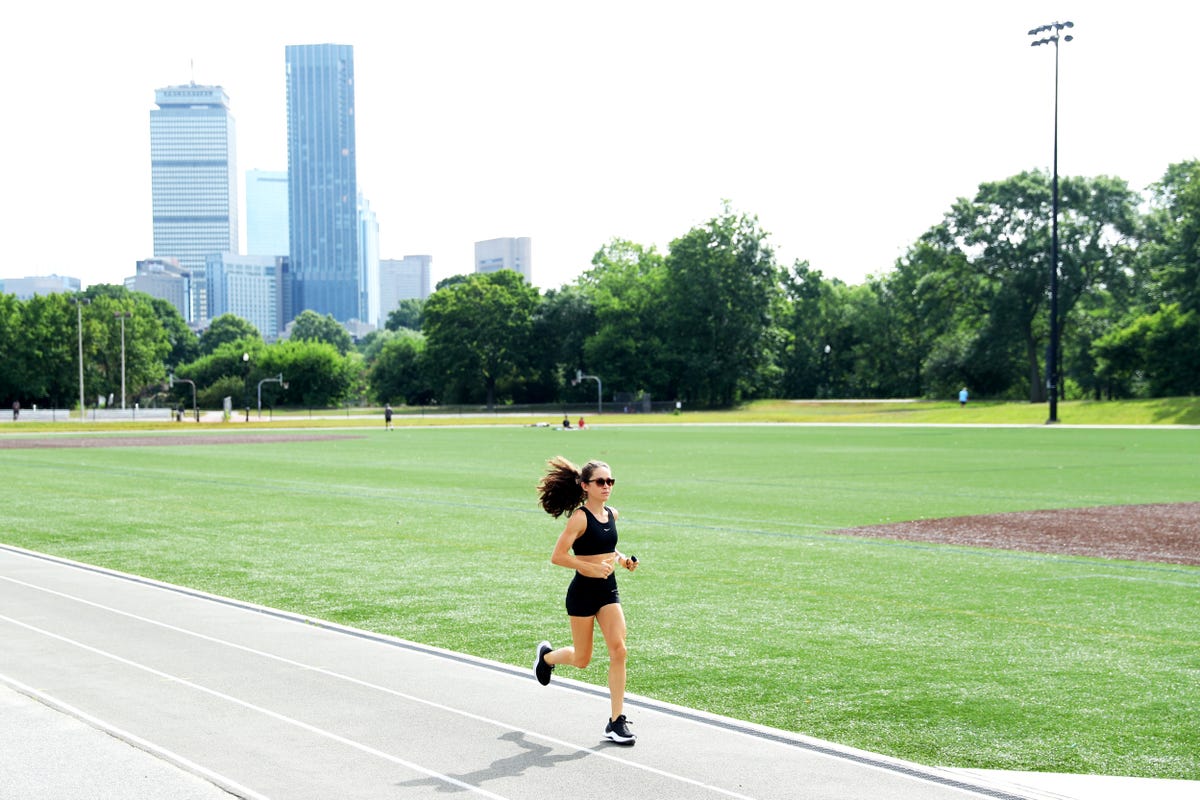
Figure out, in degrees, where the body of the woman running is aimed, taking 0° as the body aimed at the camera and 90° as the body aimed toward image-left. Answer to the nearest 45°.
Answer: approximately 315°

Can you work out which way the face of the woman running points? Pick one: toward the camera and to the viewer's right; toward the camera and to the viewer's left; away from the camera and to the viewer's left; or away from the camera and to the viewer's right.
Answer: toward the camera and to the viewer's right
